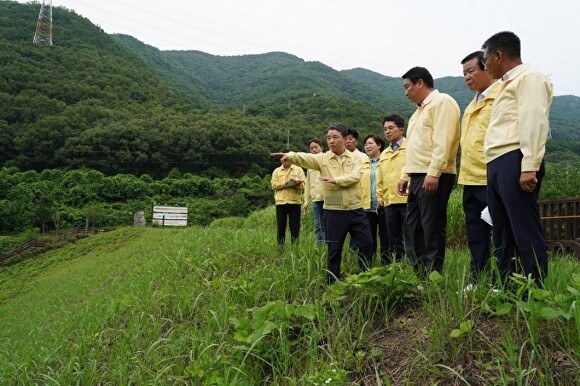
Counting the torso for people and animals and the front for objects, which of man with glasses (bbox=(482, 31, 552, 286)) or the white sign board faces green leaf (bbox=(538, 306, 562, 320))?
the white sign board

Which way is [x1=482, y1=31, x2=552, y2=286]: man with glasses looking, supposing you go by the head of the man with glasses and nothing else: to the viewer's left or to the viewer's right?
to the viewer's left

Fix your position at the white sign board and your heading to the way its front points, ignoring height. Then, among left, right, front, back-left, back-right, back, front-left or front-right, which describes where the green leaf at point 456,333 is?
front

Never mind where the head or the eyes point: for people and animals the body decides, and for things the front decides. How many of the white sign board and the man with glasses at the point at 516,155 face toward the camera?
1

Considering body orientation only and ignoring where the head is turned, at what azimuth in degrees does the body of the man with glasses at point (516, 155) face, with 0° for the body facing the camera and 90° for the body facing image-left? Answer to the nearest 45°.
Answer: approximately 90°

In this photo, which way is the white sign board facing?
toward the camera

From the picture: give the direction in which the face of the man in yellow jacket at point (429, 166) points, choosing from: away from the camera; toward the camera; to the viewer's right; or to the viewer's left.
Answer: to the viewer's left

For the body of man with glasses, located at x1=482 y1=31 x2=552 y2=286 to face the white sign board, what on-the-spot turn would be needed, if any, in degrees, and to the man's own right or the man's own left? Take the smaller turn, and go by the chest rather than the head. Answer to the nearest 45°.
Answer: approximately 45° to the man's own right

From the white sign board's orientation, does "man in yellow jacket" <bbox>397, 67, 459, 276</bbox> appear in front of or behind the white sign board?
in front

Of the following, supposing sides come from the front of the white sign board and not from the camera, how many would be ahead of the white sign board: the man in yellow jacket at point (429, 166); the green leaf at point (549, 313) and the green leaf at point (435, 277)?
3

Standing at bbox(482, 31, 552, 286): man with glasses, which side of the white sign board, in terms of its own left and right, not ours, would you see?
front
